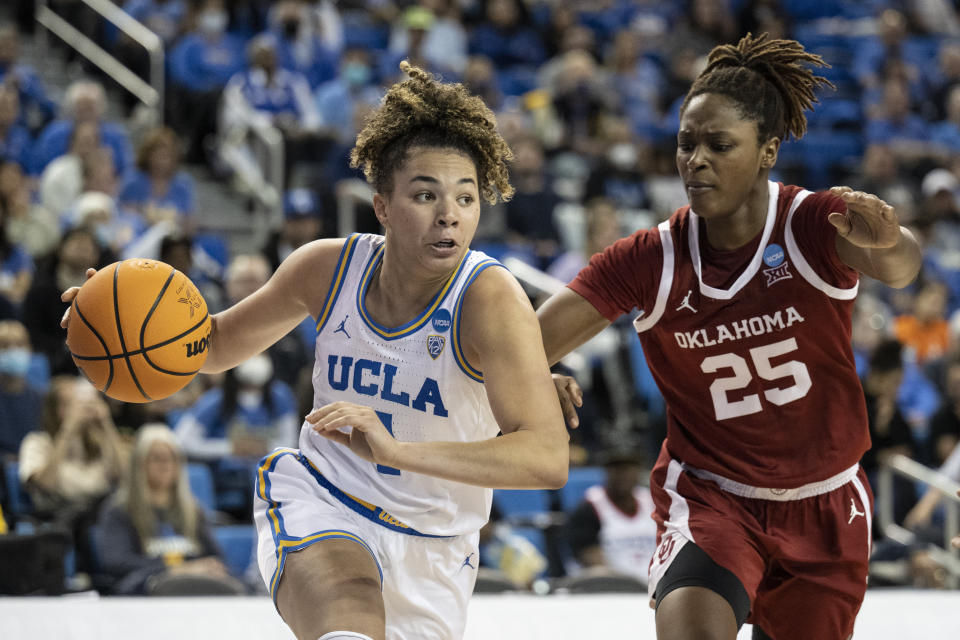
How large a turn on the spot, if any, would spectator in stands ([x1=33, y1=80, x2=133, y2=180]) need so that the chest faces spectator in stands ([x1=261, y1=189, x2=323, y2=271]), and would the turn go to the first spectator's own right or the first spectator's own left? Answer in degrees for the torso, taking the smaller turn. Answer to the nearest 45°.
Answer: approximately 45° to the first spectator's own left

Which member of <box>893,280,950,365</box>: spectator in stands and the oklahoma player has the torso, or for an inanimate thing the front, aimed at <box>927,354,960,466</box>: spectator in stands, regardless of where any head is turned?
<box>893,280,950,365</box>: spectator in stands

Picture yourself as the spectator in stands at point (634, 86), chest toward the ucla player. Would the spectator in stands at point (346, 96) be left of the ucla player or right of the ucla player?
right

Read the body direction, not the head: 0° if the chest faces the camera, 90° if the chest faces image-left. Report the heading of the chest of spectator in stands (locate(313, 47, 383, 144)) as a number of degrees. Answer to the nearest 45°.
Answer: approximately 0°

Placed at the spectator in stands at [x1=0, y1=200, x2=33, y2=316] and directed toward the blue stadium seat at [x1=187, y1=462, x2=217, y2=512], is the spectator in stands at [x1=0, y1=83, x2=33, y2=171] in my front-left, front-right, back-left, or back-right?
back-left

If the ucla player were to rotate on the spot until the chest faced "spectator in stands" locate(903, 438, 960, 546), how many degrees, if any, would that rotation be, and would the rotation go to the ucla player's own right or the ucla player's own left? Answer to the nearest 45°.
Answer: approximately 135° to the ucla player's own left
